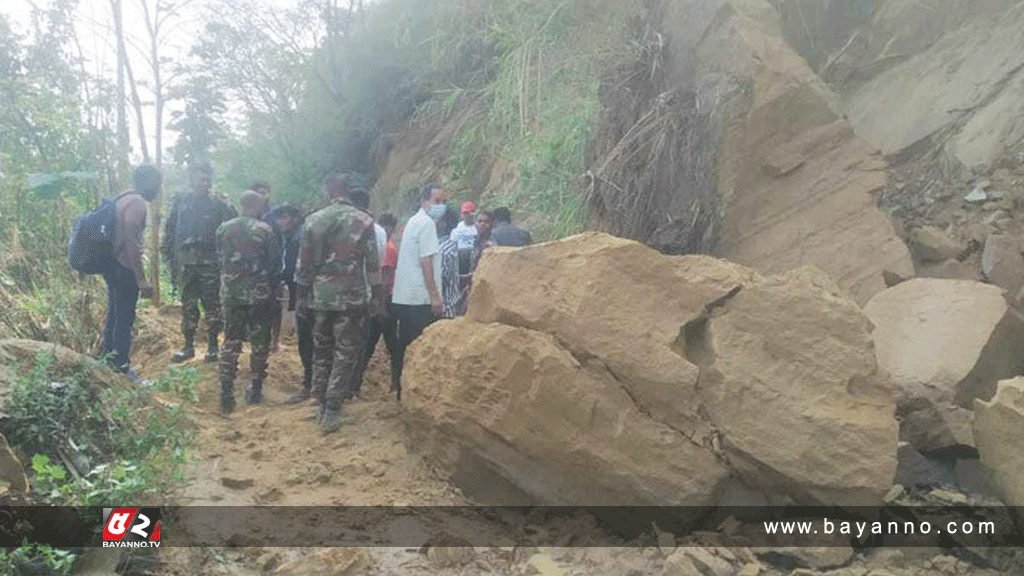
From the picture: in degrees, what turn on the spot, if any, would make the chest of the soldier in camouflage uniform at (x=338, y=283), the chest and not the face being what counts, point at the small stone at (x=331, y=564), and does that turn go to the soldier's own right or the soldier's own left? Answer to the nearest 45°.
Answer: approximately 180°

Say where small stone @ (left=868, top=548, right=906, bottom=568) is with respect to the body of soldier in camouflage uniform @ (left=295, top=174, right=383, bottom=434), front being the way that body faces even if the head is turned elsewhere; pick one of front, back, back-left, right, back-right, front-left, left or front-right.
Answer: back-right

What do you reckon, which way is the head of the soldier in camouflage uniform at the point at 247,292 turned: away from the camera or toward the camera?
away from the camera

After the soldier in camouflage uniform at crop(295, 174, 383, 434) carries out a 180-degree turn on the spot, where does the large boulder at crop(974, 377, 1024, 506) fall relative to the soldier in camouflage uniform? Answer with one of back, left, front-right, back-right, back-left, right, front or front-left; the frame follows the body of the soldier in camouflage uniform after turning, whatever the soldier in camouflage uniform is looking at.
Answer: front-left

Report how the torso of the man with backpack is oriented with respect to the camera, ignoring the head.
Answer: to the viewer's right

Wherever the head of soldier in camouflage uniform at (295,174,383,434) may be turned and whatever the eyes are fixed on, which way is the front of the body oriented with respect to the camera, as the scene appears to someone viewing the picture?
away from the camera

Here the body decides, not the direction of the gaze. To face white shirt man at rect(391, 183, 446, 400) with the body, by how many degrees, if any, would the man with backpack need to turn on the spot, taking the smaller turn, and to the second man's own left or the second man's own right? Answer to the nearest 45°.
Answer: approximately 45° to the second man's own right

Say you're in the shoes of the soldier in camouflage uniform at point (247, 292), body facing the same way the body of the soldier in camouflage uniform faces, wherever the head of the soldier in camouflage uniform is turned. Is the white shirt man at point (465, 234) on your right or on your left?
on your right

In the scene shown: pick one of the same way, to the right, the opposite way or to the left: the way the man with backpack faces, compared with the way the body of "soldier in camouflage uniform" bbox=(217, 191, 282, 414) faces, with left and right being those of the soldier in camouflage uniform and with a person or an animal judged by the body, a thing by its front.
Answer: to the right

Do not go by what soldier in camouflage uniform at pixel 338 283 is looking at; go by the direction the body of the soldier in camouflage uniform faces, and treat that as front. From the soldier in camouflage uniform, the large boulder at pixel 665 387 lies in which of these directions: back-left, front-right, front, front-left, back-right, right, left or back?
back-right

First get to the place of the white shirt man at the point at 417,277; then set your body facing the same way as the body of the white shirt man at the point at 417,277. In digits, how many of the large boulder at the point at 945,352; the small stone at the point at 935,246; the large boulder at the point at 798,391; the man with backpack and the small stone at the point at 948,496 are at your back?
1

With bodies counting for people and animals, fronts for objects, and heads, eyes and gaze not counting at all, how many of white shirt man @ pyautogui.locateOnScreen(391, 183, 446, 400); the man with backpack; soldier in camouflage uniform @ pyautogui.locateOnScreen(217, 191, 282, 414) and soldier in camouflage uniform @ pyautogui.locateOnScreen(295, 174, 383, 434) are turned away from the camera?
2

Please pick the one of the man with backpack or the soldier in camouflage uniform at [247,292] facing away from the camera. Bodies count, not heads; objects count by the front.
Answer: the soldier in camouflage uniform

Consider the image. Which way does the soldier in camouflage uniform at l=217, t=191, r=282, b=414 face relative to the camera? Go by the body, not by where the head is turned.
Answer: away from the camera
